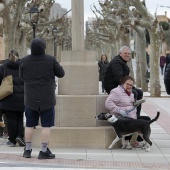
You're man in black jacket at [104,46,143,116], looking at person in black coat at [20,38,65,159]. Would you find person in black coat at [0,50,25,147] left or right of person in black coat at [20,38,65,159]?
right

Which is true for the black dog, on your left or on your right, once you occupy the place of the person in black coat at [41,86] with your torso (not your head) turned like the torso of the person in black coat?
on your right

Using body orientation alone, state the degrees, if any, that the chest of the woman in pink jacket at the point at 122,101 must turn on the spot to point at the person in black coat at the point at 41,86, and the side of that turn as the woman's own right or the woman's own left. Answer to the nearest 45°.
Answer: approximately 90° to the woman's own right

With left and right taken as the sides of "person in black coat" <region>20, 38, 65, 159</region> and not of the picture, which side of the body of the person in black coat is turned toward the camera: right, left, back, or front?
back
